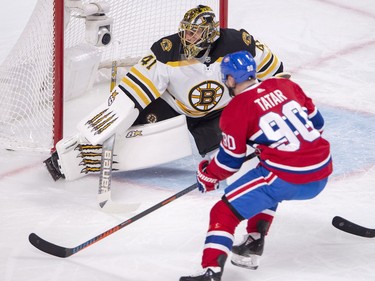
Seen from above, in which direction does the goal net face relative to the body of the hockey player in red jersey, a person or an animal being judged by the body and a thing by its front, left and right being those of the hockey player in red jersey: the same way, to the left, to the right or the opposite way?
the opposite way

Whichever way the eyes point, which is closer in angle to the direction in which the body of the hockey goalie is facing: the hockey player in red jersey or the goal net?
the hockey player in red jersey

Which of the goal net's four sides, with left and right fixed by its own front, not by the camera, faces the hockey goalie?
front

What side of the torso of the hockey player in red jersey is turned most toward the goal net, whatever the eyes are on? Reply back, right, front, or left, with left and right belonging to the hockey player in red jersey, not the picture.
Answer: front

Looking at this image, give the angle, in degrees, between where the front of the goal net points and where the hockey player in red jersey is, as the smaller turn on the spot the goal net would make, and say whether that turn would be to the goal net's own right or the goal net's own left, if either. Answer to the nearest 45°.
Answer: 0° — it already faces them

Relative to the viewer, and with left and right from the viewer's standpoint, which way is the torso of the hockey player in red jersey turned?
facing away from the viewer and to the left of the viewer

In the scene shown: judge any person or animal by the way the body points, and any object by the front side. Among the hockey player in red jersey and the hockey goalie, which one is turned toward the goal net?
the hockey player in red jersey

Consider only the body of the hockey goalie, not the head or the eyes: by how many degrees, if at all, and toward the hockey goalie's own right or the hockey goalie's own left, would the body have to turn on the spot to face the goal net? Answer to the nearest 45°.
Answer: approximately 135° to the hockey goalie's own right

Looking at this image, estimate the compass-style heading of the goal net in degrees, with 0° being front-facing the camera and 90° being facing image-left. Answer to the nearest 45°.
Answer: approximately 315°

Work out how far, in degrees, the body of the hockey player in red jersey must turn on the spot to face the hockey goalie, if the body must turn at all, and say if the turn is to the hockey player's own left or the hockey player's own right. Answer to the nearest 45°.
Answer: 0° — they already face them

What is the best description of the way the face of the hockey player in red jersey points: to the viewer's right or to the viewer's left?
to the viewer's left

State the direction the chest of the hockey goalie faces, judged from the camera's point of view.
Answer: toward the camera

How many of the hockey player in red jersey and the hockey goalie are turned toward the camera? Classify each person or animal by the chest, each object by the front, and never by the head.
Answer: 1
